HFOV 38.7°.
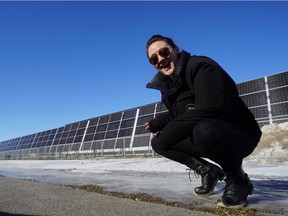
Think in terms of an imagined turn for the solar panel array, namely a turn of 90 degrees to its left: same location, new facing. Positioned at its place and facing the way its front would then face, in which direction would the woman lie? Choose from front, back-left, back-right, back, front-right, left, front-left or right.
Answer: front-right

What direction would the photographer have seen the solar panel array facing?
facing the viewer and to the left of the viewer
